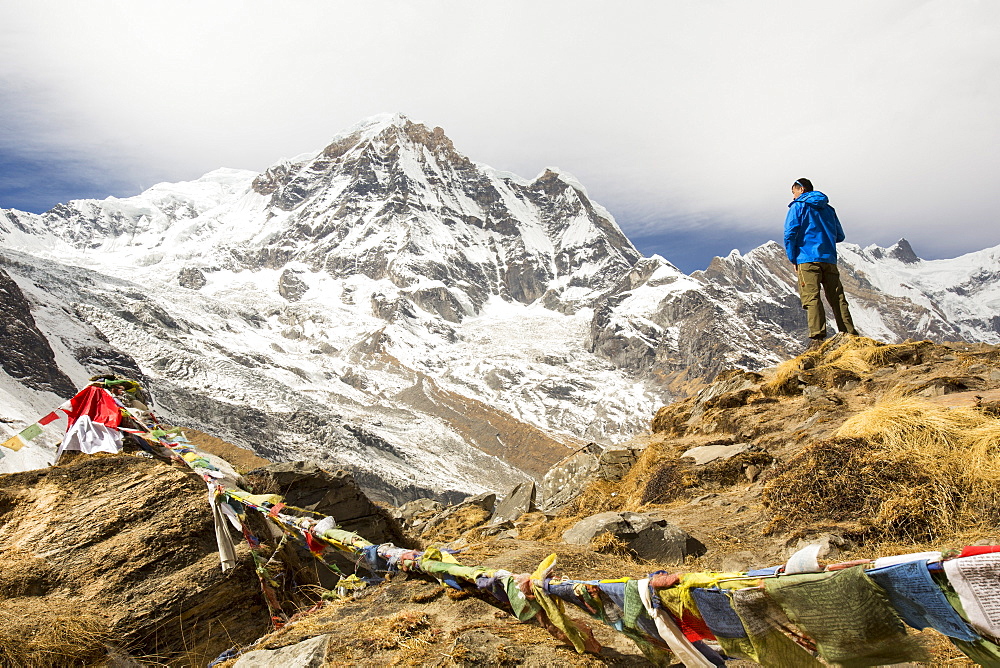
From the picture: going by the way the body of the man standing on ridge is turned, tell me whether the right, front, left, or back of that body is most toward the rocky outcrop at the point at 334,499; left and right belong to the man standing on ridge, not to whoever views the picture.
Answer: left

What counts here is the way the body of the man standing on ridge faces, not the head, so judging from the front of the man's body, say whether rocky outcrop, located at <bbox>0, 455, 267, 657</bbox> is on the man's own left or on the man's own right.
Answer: on the man's own left

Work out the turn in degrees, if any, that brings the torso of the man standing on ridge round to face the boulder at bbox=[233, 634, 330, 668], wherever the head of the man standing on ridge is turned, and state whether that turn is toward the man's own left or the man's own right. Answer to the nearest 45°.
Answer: approximately 135° to the man's own left

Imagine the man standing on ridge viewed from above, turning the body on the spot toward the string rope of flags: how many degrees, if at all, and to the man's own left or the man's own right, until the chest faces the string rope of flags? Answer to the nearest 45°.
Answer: approximately 135° to the man's own left

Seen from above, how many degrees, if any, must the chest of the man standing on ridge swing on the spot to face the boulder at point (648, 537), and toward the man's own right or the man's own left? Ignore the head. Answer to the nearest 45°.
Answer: approximately 135° to the man's own left

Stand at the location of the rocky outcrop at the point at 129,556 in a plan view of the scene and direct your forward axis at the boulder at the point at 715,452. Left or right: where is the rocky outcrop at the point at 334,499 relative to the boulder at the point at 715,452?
left

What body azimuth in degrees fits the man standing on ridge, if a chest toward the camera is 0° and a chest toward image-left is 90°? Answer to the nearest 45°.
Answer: approximately 135°
